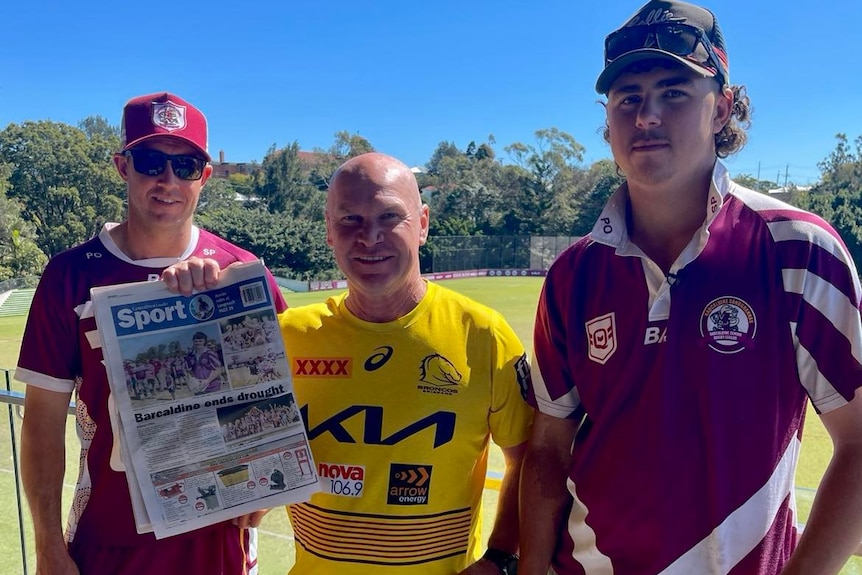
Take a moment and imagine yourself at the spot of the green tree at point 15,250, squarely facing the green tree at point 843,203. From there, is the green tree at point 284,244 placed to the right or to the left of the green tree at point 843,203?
left

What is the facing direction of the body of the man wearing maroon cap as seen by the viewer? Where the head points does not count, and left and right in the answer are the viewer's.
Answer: facing the viewer

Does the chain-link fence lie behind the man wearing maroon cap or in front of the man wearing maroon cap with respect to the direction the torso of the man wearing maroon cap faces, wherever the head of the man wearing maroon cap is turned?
behind

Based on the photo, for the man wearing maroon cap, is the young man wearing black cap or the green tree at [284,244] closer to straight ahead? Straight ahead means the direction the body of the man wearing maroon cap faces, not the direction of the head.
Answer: the young man wearing black cap

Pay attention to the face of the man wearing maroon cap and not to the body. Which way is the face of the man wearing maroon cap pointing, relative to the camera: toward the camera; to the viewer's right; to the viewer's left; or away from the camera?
toward the camera

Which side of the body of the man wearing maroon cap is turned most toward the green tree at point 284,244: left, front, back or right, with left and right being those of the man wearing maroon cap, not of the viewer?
back

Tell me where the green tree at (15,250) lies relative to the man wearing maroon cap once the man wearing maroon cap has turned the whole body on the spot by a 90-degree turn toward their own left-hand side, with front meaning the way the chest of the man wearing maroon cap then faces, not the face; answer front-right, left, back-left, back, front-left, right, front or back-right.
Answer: left

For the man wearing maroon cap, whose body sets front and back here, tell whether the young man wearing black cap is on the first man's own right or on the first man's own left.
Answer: on the first man's own left

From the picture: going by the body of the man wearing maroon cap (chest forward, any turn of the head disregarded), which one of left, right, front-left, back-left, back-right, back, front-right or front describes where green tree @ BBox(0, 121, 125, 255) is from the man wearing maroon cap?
back
